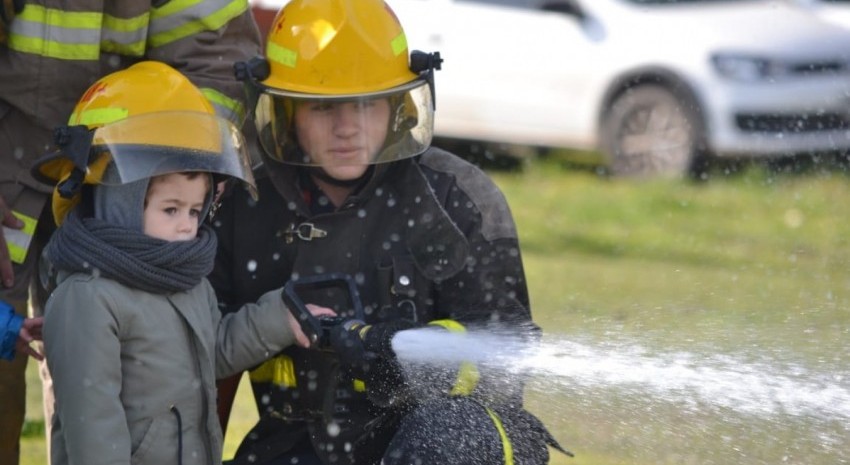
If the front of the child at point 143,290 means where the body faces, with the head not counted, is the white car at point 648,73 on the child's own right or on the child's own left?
on the child's own left

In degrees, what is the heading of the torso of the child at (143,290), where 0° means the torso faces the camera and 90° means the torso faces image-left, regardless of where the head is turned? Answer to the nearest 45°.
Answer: approximately 315°

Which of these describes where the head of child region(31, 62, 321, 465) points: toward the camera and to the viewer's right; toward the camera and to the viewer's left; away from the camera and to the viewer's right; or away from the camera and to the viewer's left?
toward the camera and to the viewer's right

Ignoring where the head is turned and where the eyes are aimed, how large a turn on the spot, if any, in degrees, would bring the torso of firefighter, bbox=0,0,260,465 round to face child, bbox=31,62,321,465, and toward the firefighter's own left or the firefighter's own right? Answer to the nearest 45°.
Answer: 0° — they already face them

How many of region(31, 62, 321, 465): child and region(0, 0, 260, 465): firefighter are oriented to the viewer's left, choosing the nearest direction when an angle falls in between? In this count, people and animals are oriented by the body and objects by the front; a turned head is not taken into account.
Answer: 0

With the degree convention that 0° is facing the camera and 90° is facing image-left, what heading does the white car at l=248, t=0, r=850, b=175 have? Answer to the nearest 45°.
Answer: approximately 315°

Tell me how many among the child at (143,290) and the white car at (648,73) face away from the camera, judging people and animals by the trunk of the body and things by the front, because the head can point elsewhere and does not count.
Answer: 0
